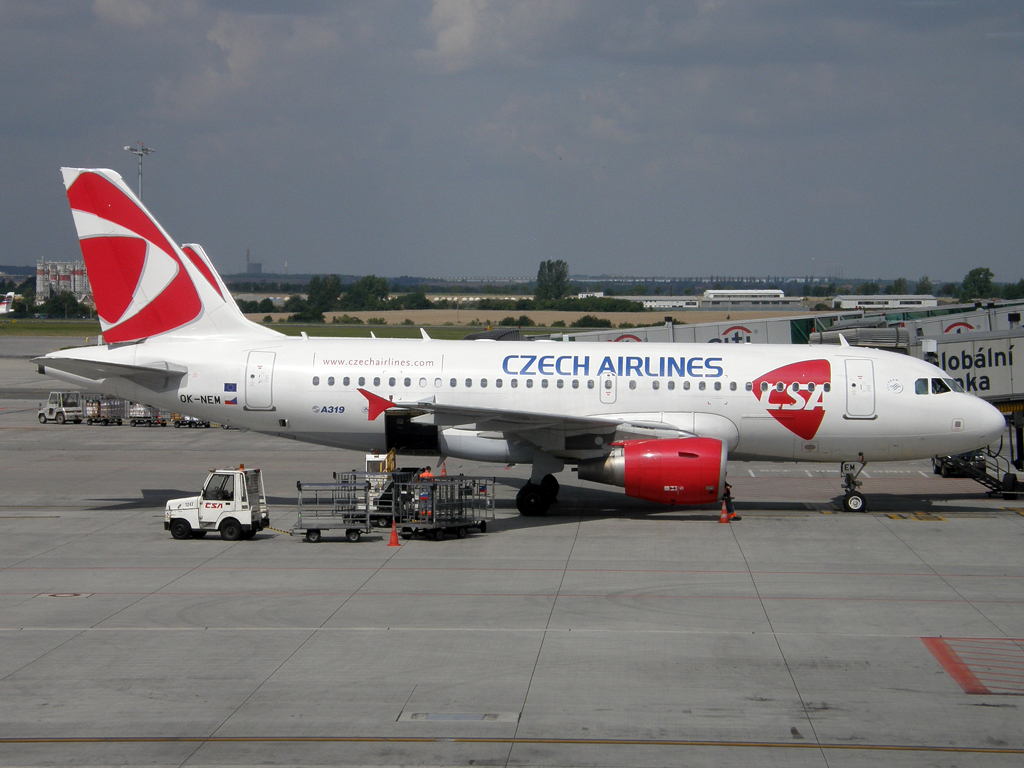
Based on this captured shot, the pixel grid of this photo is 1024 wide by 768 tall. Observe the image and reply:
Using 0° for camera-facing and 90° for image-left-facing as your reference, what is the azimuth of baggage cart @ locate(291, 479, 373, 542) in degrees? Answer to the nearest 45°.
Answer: approximately 90°

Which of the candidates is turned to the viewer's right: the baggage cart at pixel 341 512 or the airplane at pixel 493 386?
the airplane

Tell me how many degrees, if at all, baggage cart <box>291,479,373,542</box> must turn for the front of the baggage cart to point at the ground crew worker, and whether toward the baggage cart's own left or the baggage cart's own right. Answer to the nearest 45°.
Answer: approximately 180°

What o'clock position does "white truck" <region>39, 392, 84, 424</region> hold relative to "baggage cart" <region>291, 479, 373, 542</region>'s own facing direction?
The white truck is roughly at 2 o'clock from the baggage cart.

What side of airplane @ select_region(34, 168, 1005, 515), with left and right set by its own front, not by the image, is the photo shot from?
right

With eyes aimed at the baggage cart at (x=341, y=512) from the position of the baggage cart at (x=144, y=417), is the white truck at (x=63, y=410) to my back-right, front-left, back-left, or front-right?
back-right

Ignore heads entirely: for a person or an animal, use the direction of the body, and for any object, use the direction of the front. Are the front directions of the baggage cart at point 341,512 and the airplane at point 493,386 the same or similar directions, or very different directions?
very different directions

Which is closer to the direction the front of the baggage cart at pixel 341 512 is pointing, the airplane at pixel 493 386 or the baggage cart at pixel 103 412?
the baggage cart

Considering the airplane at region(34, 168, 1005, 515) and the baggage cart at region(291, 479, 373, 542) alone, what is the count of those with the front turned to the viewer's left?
1

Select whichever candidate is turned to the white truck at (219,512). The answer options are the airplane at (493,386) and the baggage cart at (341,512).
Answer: the baggage cart
